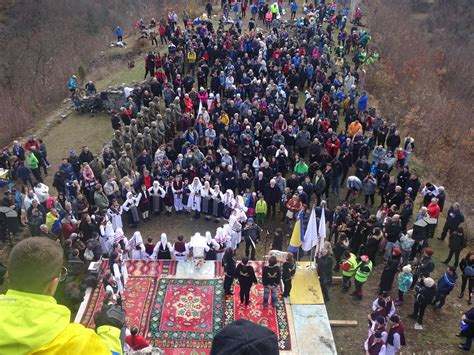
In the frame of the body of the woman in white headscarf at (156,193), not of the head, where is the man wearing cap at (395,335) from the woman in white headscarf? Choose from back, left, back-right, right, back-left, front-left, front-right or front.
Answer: front-left

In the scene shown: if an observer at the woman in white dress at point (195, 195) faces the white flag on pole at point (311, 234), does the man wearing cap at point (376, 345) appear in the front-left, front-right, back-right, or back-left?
front-right

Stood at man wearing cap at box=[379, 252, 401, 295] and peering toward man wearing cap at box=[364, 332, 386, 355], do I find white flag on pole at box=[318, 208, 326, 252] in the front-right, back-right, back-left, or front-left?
back-right

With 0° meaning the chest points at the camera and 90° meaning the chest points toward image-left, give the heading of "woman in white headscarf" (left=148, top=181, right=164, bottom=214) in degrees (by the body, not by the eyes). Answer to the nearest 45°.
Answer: approximately 0°

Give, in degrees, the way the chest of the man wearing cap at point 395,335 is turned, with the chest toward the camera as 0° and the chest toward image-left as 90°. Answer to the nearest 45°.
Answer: approximately 90°

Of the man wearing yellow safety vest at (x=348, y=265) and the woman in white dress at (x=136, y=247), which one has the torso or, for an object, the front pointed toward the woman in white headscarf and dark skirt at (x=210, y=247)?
the man wearing yellow safety vest

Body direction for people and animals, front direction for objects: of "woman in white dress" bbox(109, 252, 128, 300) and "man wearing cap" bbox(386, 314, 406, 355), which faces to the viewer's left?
the man wearing cap

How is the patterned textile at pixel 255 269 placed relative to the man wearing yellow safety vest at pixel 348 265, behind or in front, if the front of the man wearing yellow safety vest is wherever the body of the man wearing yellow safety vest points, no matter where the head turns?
in front

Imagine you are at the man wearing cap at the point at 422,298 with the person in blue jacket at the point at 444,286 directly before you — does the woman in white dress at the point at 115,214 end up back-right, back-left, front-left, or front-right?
back-left

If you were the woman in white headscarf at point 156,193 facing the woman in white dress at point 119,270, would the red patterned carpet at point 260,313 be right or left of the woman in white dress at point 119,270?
left
